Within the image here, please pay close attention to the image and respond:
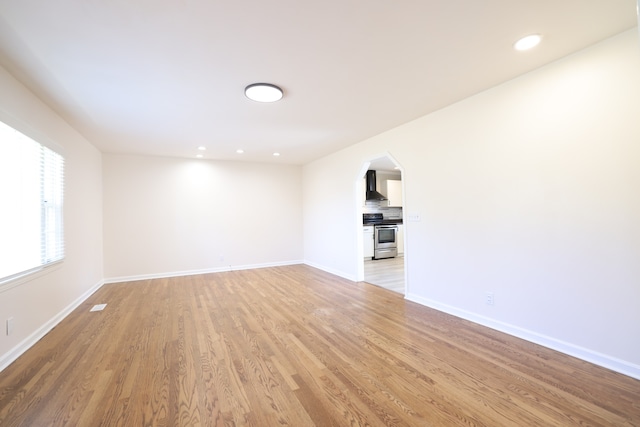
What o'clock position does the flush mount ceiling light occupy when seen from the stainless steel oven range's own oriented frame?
The flush mount ceiling light is roughly at 2 o'clock from the stainless steel oven range.

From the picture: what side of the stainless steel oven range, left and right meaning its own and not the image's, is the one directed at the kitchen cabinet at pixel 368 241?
right

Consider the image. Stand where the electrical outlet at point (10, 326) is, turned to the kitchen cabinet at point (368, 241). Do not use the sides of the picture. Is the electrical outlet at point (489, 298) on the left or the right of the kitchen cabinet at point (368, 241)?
right

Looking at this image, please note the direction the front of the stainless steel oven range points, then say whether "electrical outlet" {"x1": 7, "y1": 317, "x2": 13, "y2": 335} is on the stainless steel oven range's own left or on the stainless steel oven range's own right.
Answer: on the stainless steel oven range's own right

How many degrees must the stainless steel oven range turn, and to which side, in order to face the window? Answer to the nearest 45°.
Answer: approximately 90° to its right

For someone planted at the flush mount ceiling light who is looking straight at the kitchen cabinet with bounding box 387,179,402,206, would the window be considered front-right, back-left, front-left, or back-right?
back-left

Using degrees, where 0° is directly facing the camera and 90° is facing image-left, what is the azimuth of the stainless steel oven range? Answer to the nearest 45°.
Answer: approximately 315°
